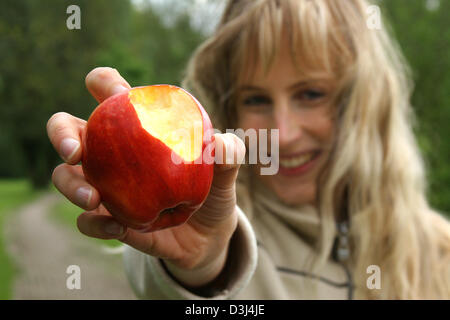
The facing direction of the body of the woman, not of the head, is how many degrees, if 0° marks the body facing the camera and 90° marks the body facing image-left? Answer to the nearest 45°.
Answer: approximately 0°
